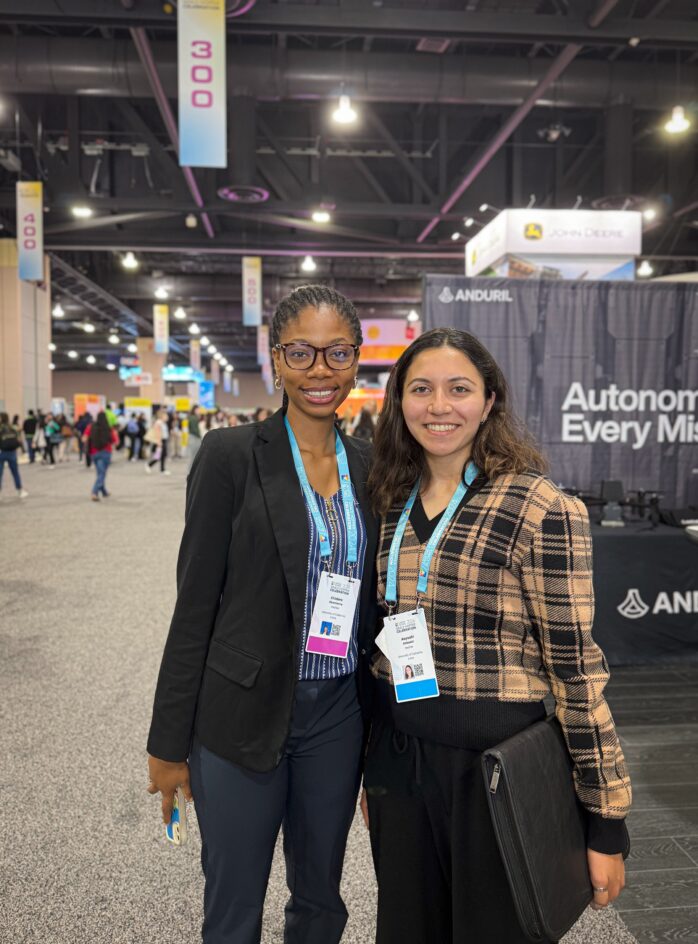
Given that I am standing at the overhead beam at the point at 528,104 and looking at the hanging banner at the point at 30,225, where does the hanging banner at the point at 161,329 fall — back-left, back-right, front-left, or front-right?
front-right

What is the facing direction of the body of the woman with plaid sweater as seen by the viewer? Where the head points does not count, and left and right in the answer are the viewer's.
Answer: facing the viewer and to the left of the viewer

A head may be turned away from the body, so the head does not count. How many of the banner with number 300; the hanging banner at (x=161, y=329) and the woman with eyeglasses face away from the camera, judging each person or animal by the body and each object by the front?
0

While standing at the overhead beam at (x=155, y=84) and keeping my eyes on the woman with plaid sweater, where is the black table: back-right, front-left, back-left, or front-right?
front-left

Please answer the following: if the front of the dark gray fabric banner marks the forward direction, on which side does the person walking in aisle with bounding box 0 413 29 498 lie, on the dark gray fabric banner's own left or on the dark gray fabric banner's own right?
on the dark gray fabric banner's own right

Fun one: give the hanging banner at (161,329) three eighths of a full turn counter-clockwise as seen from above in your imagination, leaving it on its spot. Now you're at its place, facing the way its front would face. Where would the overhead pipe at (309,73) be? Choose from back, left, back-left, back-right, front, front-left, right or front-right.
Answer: back-right

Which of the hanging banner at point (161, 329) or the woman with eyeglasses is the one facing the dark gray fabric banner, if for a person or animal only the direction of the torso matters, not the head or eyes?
the hanging banner

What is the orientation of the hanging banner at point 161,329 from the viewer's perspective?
toward the camera

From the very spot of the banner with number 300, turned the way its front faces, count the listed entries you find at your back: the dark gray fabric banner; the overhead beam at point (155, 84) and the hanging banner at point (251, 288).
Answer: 2

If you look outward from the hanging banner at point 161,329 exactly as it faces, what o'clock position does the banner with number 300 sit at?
The banner with number 300 is roughly at 12 o'clock from the hanging banner.

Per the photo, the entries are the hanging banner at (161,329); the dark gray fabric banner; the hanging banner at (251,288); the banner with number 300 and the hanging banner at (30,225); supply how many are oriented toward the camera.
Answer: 5

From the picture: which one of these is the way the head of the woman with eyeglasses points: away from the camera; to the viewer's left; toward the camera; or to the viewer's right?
toward the camera

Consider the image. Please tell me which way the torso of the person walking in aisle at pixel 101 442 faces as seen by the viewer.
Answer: away from the camera

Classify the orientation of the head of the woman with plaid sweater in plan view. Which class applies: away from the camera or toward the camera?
toward the camera

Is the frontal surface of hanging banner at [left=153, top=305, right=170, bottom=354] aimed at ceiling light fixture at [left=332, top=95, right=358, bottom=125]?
yes

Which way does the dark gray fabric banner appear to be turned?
toward the camera

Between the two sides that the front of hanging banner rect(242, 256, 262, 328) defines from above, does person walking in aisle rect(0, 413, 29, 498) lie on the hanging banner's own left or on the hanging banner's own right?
on the hanging banner's own right

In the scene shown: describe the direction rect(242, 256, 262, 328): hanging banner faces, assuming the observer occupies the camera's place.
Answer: facing the viewer
